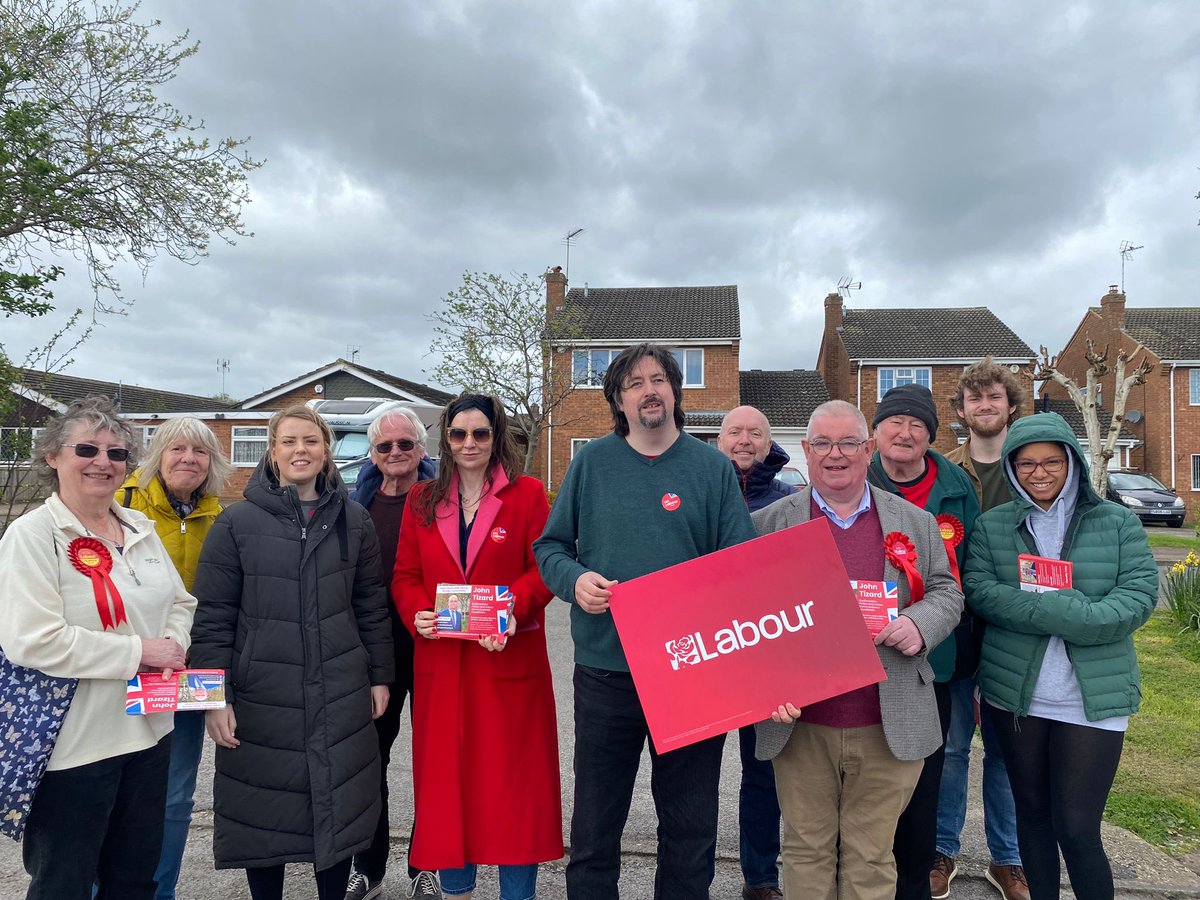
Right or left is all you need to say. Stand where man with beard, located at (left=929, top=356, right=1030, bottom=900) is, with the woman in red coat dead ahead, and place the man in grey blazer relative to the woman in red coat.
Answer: left

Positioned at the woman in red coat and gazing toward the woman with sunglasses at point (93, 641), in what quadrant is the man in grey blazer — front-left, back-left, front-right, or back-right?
back-left

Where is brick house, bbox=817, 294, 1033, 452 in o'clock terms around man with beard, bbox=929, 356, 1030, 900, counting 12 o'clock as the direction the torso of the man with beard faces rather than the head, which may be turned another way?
The brick house is roughly at 6 o'clock from the man with beard.

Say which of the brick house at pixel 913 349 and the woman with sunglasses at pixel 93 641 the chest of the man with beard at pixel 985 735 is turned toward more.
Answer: the woman with sunglasses

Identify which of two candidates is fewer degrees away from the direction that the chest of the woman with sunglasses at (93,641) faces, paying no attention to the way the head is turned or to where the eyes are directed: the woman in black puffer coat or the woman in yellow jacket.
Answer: the woman in black puffer coat

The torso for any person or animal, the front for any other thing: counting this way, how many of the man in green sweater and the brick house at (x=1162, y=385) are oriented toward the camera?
2
